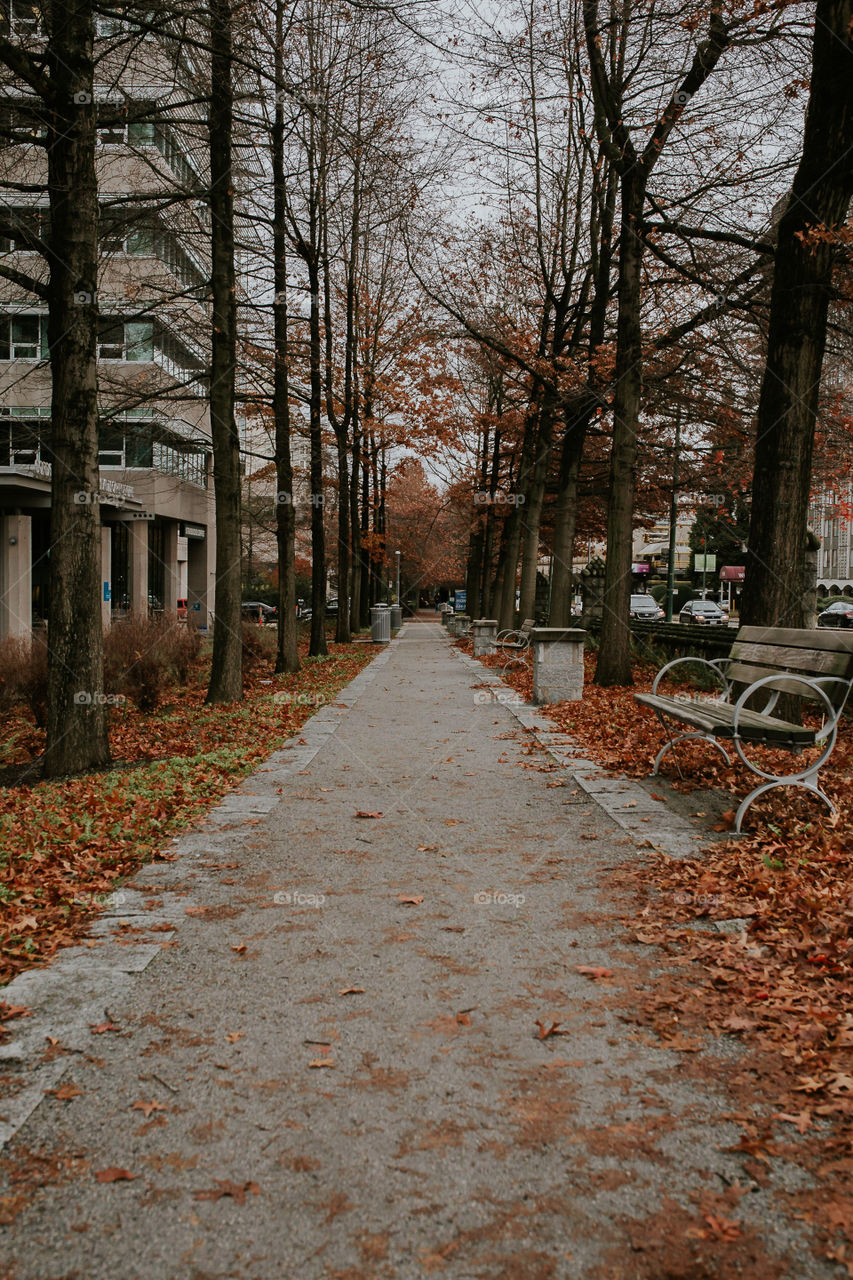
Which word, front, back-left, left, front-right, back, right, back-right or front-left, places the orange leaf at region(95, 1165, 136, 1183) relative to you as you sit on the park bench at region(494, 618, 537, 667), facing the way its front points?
left

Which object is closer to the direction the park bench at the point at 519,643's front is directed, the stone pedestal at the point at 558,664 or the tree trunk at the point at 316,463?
the tree trunk

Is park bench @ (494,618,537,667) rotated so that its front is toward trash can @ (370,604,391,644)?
no

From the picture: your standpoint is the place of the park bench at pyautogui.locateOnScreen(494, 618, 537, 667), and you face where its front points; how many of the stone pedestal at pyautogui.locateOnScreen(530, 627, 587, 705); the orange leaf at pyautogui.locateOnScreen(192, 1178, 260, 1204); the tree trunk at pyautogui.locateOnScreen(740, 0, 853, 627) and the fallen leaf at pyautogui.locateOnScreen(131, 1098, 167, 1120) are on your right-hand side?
0

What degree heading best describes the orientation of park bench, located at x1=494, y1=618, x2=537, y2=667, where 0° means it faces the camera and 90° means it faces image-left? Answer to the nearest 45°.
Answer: approximately 90°

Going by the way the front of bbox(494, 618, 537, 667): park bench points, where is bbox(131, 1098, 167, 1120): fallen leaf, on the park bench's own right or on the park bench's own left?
on the park bench's own left

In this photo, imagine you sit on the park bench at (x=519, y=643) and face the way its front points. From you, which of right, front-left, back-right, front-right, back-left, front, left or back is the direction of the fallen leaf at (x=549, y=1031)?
left

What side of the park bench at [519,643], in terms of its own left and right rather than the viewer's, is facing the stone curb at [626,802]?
left

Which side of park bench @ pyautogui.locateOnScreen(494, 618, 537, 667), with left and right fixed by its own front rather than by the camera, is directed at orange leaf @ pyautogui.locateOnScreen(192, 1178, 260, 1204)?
left

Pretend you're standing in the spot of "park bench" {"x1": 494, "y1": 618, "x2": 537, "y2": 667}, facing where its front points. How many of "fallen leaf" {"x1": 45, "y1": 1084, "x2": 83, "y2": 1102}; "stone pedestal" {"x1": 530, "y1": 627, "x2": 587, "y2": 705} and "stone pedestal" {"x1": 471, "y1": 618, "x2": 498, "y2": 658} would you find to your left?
2

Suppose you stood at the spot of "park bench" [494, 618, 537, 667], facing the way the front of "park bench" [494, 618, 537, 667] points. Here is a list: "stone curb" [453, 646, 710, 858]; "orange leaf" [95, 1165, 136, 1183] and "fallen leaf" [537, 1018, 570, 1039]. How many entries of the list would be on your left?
3

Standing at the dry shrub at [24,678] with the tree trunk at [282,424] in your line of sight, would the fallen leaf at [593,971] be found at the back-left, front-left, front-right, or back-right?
back-right

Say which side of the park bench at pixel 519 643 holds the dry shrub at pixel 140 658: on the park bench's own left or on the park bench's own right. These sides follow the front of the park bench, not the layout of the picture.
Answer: on the park bench's own left

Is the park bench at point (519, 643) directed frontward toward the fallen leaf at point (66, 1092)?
no

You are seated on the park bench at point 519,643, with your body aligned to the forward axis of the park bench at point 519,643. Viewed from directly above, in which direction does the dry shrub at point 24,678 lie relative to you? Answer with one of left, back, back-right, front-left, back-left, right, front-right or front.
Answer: front-left

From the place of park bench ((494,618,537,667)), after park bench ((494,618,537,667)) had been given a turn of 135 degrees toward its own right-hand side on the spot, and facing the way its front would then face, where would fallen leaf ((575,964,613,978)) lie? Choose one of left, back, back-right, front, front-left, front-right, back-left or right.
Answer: back-right

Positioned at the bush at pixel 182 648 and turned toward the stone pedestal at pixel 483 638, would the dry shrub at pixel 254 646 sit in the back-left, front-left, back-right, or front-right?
front-left
